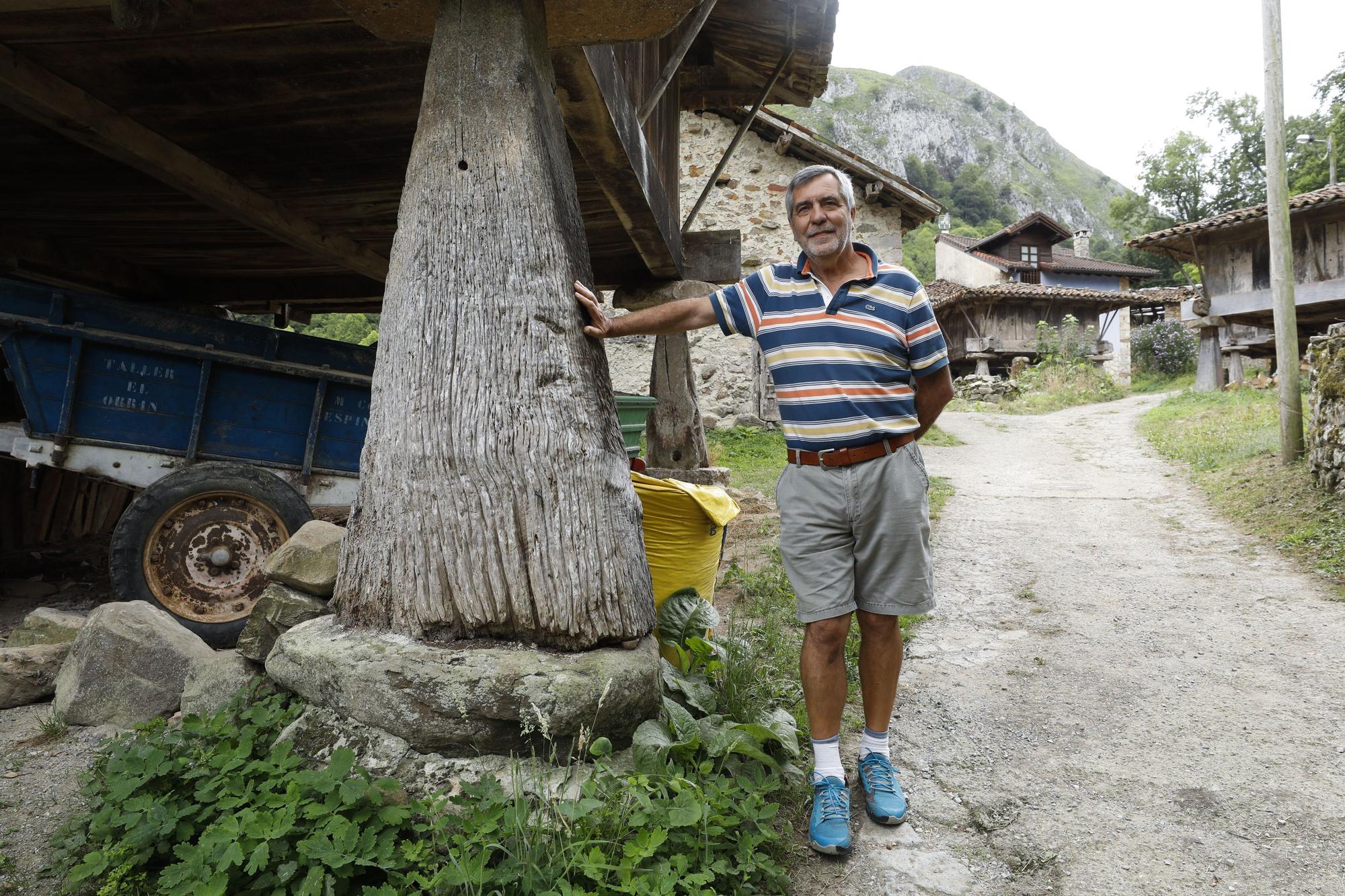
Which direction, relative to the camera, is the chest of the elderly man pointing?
toward the camera

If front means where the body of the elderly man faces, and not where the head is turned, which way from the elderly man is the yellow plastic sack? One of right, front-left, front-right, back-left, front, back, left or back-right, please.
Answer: back-right

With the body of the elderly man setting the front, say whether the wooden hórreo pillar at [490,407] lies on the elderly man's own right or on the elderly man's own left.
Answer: on the elderly man's own right

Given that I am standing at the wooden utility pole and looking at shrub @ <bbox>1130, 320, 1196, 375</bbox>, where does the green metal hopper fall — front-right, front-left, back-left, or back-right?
back-left

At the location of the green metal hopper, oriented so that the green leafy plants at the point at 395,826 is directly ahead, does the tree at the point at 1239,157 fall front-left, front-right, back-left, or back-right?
back-left

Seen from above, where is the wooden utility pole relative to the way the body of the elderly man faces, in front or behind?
behind

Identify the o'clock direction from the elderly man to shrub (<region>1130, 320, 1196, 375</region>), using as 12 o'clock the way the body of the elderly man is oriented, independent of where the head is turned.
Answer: The shrub is roughly at 7 o'clock from the elderly man.

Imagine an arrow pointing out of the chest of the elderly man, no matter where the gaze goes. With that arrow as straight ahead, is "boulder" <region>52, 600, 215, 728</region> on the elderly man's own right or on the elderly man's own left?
on the elderly man's own right

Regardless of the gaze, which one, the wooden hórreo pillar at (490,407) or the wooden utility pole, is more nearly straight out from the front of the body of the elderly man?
the wooden hórreo pillar

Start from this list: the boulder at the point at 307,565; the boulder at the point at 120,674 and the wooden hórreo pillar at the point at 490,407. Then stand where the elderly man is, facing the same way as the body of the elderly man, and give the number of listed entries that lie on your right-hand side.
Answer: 3

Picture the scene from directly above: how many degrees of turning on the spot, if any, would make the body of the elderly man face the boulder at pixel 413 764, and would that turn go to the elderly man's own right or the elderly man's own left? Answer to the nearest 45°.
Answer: approximately 90° to the elderly man's own right

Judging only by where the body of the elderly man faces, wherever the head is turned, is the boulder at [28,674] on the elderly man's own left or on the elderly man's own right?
on the elderly man's own right

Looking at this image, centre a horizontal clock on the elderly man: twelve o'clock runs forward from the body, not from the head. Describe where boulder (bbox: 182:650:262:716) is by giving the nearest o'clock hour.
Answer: The boulder is roughly at 3 o'clock from the elderly man.

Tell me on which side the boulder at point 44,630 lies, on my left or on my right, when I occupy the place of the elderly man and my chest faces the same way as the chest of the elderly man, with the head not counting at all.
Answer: on my right

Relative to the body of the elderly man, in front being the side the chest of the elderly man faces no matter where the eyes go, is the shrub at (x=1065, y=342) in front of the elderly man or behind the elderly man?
behind

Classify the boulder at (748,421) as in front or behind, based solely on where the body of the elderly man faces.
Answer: behind
